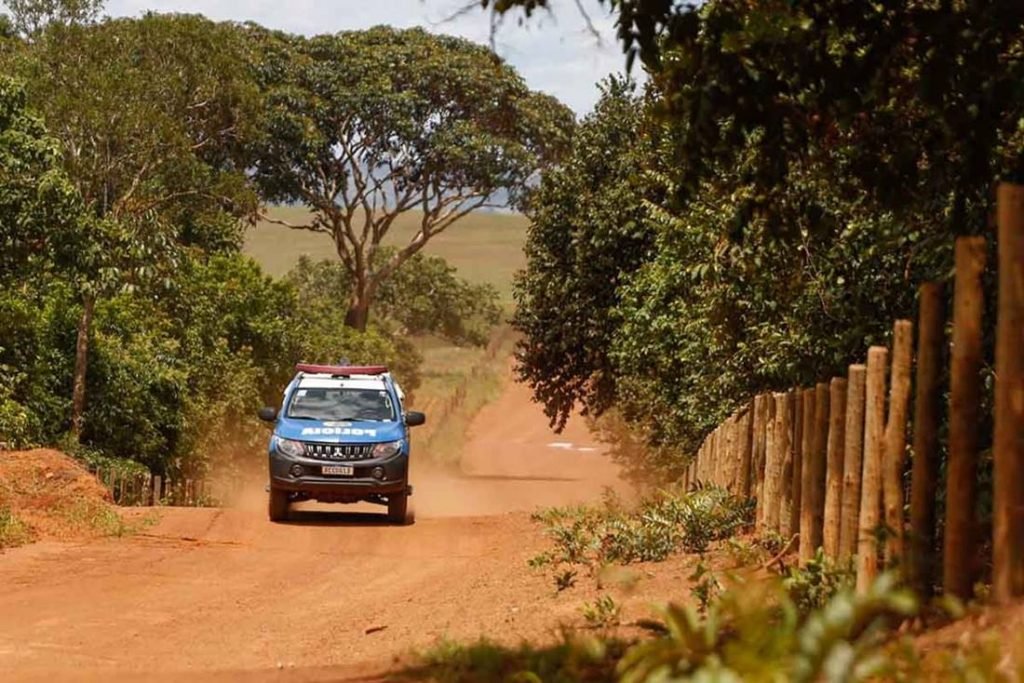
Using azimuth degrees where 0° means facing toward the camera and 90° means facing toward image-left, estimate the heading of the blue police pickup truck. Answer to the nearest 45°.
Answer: approximately 0°

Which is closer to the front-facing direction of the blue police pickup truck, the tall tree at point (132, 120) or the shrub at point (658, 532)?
the shrub

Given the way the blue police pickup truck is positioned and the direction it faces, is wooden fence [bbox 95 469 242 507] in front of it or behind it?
behind

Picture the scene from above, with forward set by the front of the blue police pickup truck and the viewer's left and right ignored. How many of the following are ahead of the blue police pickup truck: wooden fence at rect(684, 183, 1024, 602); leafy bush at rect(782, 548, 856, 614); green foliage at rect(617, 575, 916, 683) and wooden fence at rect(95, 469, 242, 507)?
3

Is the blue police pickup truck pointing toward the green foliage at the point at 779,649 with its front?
yes

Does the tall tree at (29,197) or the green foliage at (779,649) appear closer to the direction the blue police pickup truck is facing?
the green foliage

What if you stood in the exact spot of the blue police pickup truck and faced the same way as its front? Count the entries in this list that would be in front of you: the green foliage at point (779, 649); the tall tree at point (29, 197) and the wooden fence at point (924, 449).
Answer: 2

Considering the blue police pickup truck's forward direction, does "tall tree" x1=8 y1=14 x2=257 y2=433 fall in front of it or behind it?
behind

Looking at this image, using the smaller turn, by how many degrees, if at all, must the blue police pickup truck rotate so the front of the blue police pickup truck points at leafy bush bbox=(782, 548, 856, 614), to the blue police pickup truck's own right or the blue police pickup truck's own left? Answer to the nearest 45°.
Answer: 0° — it already faces it

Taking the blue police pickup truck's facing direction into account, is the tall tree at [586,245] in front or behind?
behind
